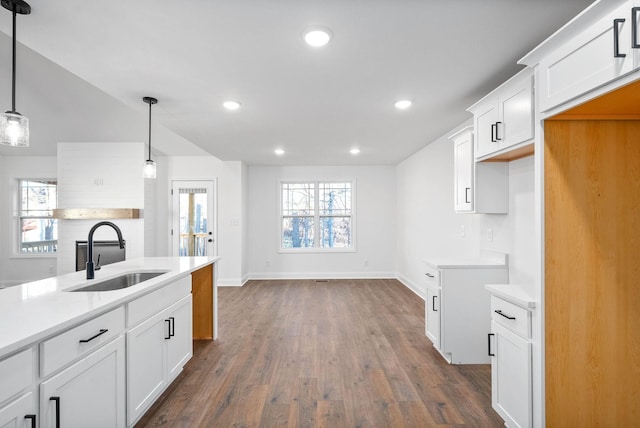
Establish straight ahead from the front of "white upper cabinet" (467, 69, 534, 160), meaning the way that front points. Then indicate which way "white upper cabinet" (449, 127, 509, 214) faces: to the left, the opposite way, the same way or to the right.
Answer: the same way

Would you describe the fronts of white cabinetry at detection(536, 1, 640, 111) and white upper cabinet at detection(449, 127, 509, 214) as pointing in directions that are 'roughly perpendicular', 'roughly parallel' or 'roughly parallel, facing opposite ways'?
roughly parallel

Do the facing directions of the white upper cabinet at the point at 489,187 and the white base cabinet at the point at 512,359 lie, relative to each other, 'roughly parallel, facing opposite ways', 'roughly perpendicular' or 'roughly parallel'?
roughly parallel

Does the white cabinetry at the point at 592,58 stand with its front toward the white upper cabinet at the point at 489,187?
no

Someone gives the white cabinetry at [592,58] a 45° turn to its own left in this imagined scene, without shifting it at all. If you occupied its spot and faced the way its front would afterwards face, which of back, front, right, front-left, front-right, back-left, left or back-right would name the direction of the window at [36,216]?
right

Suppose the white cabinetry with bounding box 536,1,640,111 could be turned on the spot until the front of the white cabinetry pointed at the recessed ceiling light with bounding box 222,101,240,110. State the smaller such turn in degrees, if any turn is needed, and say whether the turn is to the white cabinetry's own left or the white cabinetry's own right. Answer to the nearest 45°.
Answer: approximately 45° to the white cabinetry's own right

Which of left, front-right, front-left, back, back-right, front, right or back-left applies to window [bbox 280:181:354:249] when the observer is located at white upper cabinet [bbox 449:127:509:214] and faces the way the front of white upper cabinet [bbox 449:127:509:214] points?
right

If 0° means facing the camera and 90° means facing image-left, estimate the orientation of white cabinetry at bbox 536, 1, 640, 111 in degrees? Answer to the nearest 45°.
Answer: approximately 45°

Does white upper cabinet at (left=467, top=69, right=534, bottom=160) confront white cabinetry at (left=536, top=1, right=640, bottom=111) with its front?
no

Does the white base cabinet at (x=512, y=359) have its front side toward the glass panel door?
no

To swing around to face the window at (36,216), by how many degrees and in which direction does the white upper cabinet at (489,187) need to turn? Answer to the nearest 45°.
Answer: approximately 45° to its right

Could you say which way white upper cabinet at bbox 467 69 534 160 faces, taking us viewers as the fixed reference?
facing the viewer and to the left of the viewer

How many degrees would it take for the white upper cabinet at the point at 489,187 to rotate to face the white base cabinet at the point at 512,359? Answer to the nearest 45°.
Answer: approximately 45° to its left

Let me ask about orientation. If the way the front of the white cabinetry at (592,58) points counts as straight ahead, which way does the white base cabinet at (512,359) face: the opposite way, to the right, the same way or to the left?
the same way

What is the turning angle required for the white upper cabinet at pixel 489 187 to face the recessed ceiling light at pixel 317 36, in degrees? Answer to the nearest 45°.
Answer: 0° — it already faces it
